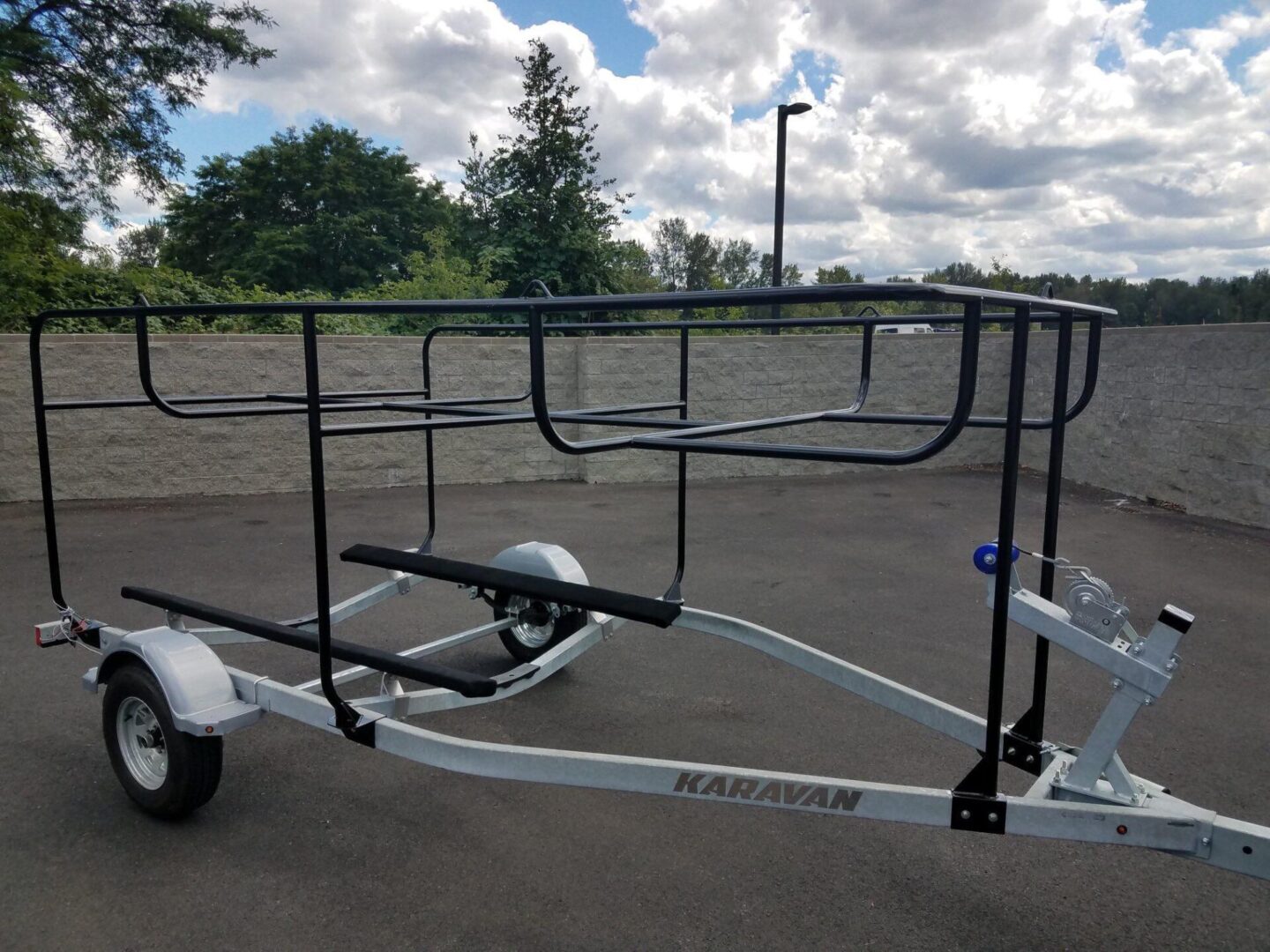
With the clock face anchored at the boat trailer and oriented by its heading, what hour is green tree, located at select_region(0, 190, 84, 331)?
The green tree is roughly at 6 o'clock from the boat trailer.

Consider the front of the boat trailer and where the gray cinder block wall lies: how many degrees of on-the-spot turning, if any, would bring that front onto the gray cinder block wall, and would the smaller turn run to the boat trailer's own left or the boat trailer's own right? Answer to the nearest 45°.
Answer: approximately 135° to the boat trailer's own left

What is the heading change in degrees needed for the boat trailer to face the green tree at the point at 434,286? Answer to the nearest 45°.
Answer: approximately 135° to its left

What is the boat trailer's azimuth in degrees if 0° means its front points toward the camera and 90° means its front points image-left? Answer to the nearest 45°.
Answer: approximately 315°

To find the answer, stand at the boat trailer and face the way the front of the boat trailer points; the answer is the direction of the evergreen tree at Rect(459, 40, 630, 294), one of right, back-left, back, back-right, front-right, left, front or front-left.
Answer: back-left

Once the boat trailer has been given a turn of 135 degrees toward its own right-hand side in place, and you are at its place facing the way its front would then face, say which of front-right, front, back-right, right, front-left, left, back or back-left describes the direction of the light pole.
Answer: right
